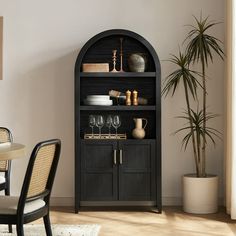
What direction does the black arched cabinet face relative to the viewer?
toward the camera

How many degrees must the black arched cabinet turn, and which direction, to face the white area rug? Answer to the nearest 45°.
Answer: approximately 45° to its right

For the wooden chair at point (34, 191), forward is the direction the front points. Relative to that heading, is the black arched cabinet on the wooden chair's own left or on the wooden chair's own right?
on the wooden chair's own right

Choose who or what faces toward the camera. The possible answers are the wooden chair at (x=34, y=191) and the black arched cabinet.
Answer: the black arched cabinet

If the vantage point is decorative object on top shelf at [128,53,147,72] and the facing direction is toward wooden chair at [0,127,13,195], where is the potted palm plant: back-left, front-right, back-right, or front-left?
back-left

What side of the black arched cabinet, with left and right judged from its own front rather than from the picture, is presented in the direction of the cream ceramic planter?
left

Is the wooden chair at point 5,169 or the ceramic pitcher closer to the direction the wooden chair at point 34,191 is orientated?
the wooden chair

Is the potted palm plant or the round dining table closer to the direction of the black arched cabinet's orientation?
the round dining table

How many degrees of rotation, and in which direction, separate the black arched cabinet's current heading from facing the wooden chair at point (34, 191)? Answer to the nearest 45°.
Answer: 0° — it already faces it

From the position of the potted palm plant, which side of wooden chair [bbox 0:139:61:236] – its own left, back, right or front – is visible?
right

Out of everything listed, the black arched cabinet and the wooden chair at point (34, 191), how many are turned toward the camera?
1

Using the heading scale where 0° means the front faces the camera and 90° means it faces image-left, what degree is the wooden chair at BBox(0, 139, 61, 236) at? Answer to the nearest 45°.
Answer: approximately 135°
